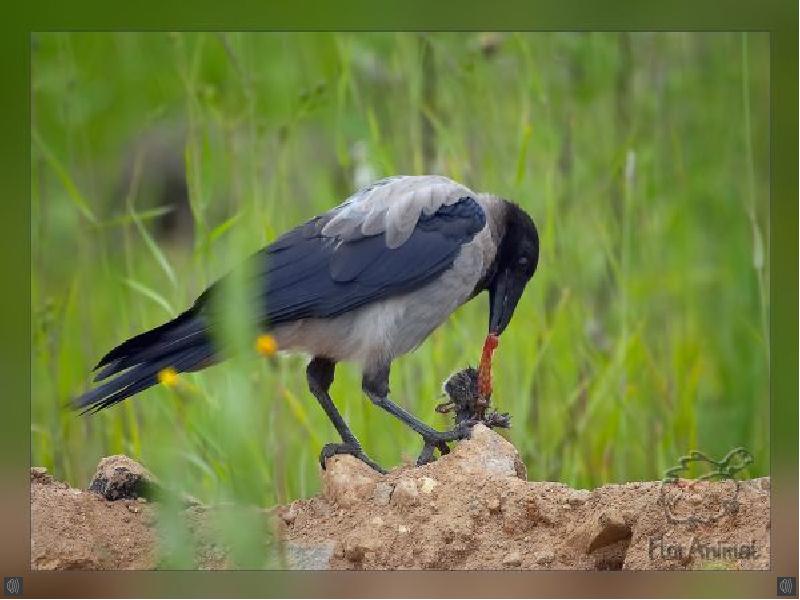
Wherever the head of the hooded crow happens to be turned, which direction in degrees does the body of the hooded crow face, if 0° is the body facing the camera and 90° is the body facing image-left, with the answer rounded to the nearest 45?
approximately 270°

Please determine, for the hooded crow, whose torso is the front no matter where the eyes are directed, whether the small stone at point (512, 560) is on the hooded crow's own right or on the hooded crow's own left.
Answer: on the hooded crow's own right

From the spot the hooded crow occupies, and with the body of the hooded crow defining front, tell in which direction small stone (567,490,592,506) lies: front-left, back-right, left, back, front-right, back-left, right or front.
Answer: front-right

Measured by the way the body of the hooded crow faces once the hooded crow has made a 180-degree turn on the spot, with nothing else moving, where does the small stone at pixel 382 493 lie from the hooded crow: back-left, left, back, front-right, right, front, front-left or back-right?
left

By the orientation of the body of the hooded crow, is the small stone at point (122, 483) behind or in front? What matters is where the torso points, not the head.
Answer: behind

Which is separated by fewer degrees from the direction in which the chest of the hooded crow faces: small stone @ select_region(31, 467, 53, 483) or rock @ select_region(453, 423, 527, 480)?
the rock

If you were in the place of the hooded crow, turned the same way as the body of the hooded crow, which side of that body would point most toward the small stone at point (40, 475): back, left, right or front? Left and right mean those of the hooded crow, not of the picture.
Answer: back

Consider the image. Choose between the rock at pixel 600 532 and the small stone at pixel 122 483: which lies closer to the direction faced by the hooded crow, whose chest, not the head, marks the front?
the rock

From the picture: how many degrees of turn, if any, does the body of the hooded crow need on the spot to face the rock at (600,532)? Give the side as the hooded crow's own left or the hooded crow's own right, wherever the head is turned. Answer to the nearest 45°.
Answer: approximately 45° to the hooded crow's own right
